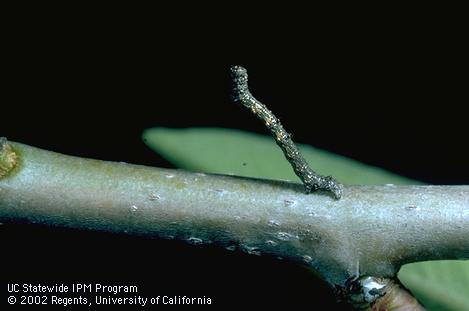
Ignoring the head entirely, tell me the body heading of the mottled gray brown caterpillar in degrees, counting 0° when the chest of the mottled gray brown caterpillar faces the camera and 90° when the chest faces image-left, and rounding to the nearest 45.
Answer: approximately 90°
